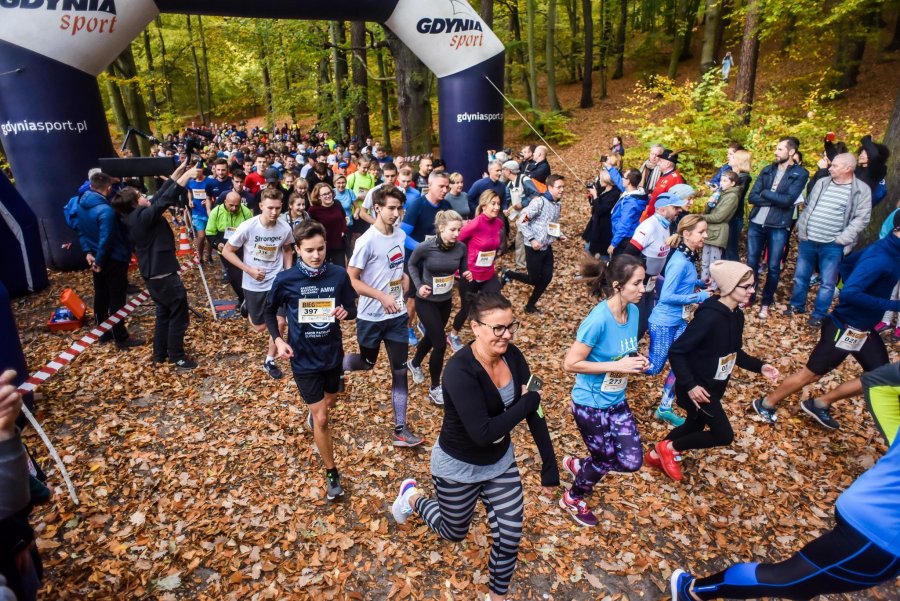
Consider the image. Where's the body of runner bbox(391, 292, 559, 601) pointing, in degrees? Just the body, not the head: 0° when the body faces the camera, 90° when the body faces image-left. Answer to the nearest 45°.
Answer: approximately 315°

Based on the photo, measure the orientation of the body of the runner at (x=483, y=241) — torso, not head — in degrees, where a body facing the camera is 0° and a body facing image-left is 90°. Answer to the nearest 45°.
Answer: approximately 315°

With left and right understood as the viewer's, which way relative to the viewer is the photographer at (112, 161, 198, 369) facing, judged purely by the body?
facing to the right of the viewer

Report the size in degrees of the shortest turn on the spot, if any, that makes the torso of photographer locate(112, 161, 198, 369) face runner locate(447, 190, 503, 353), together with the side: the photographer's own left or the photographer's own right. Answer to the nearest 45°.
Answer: approximately 45° to the photographer's own right

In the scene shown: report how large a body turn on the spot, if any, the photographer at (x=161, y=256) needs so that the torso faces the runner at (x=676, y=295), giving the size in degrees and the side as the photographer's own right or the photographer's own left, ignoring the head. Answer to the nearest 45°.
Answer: approximately 45° to the photographer's own right

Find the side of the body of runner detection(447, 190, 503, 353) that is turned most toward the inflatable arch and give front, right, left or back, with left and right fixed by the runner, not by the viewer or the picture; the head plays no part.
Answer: back

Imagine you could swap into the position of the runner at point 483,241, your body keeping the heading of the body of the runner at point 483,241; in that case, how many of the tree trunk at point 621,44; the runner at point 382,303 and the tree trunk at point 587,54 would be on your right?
1

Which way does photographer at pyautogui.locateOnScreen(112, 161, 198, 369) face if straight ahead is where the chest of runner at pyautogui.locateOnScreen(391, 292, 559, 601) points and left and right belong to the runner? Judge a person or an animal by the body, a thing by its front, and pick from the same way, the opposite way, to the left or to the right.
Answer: to the left

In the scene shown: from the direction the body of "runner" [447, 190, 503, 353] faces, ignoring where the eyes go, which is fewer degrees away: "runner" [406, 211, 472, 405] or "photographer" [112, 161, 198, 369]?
the runner

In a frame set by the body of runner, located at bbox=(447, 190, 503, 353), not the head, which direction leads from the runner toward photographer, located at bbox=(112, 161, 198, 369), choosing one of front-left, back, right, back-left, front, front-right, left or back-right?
back-right

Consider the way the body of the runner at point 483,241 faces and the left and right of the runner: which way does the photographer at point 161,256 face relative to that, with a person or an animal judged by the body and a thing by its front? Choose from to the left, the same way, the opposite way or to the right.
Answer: to the left
